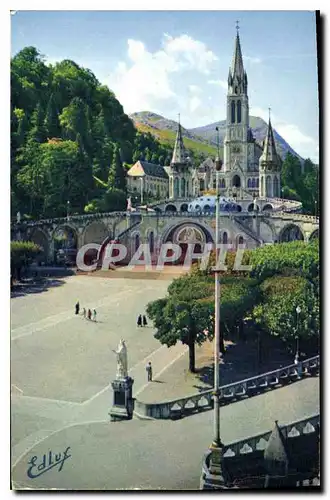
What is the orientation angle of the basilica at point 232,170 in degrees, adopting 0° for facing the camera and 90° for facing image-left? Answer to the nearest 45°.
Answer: approximately 45°
